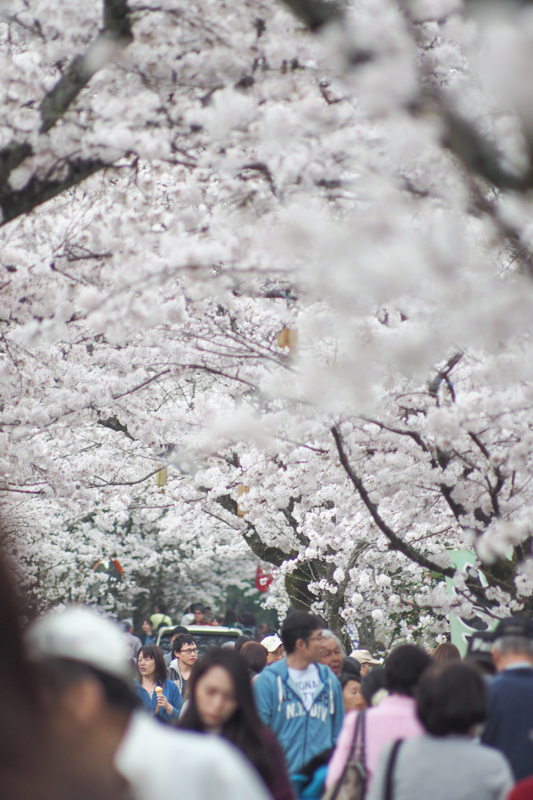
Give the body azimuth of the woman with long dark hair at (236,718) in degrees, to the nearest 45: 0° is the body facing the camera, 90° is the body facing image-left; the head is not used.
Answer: approximately 45°

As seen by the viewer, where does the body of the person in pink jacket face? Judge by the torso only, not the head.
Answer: away from the camera

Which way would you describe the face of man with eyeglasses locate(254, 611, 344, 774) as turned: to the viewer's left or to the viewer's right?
to the viewer's right

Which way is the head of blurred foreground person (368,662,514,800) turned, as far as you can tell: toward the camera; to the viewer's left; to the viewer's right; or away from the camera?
away from the camera

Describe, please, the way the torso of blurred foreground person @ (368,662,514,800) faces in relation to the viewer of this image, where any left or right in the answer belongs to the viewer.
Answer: facing away from the viewer
